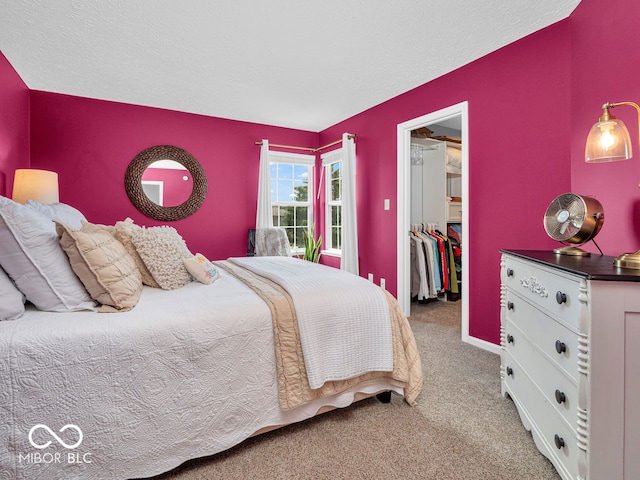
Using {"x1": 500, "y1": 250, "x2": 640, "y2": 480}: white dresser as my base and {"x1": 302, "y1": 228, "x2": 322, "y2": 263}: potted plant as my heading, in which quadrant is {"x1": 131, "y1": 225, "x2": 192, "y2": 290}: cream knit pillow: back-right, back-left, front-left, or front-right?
front-left

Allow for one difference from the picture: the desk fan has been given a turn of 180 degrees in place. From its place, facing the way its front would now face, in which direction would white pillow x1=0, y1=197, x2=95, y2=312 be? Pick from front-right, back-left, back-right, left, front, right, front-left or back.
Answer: back

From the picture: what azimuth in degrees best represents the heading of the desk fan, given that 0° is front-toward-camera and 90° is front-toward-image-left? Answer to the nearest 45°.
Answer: approximately 45°

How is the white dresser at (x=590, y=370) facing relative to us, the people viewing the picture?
facing the viewer and to the left of the viewer

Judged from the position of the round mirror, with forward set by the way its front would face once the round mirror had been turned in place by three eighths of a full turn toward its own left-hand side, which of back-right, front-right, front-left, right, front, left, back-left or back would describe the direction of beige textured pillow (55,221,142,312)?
back-right

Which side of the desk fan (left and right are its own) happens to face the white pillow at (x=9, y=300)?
front

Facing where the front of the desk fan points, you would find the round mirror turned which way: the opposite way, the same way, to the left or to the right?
to the left

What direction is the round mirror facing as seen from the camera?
toward the camera

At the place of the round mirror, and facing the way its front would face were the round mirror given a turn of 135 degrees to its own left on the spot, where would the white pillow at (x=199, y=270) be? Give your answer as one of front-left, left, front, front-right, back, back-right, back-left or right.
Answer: back-right

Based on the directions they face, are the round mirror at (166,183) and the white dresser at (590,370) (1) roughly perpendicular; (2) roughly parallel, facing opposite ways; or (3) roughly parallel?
roughly perpendicular

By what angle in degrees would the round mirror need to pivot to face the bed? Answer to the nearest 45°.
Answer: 0° — it already faces it
